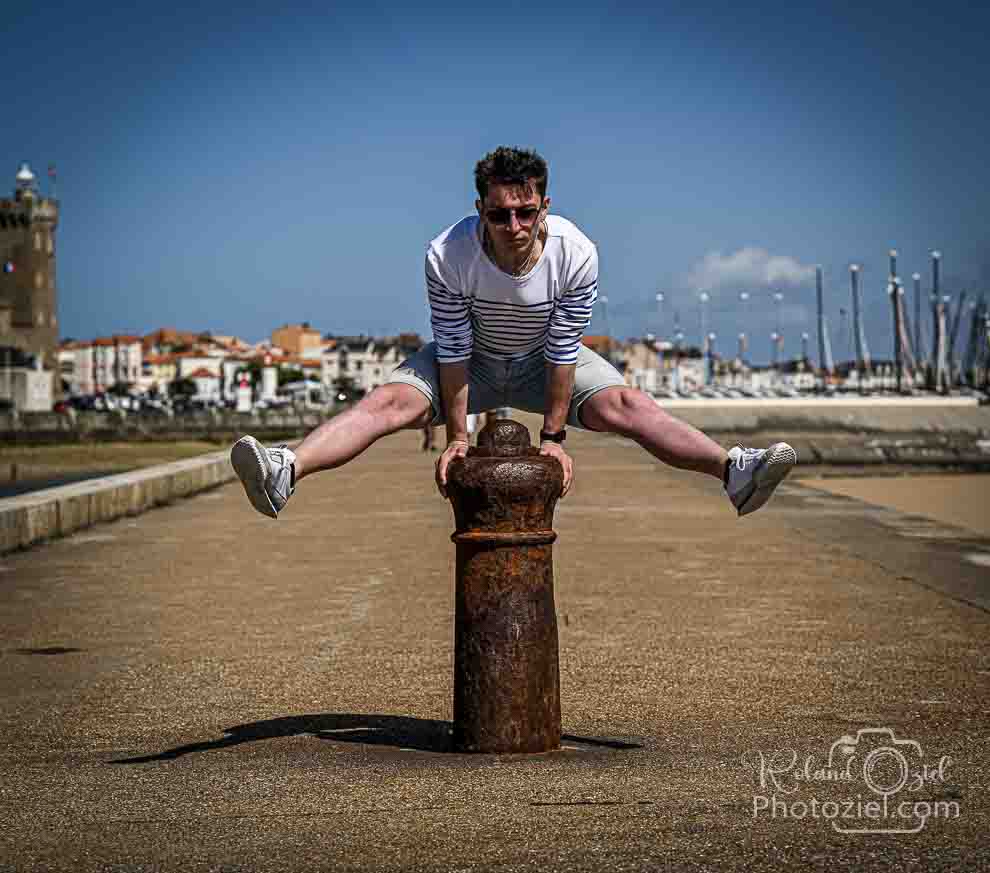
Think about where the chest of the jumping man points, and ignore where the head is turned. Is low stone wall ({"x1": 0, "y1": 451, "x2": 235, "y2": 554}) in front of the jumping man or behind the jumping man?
behind

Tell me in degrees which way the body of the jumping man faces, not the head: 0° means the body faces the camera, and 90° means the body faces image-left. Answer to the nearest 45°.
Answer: approximately 0°
